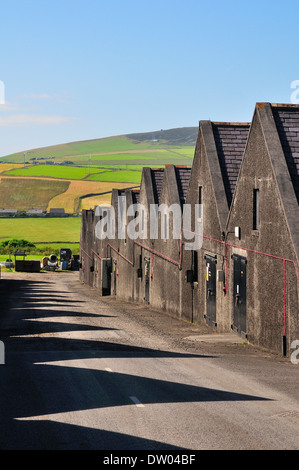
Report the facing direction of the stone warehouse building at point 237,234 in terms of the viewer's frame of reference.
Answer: facing the viewer and to the left of the viewer
